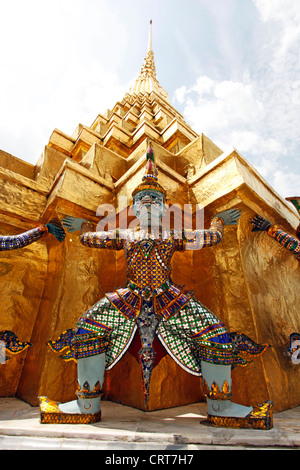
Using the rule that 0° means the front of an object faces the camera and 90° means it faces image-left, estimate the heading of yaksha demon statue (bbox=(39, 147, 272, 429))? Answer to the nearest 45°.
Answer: approximately 0°

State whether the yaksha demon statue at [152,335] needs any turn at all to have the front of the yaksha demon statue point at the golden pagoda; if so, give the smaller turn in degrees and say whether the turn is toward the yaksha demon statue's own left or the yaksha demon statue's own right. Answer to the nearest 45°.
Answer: approximately 180°
